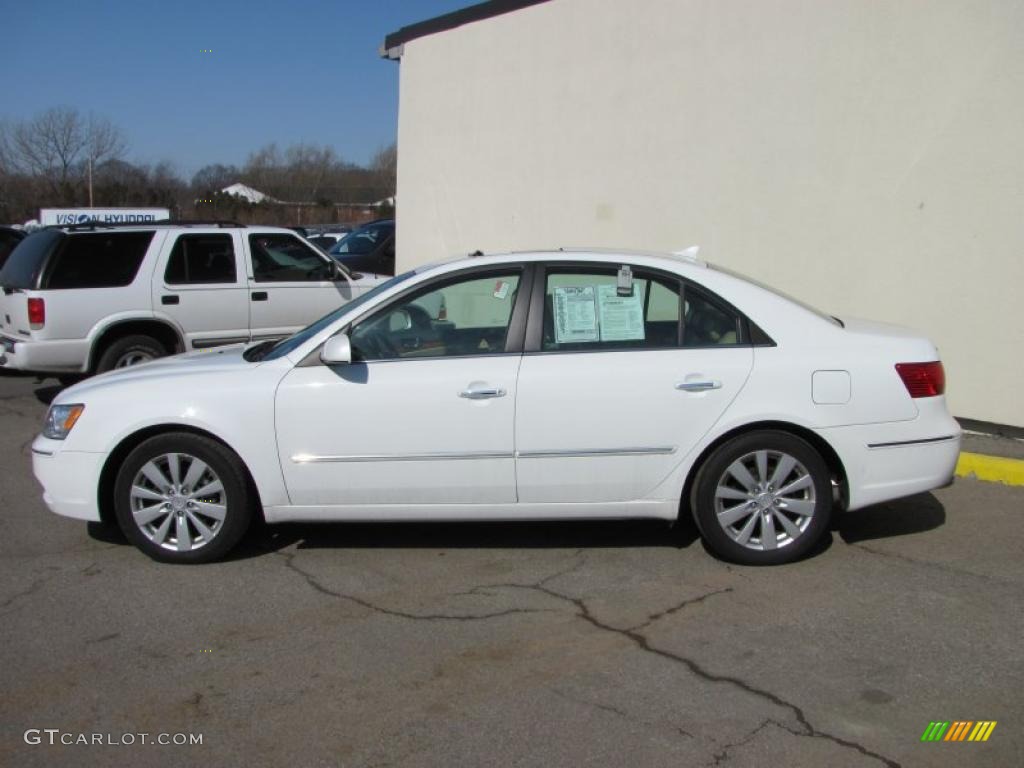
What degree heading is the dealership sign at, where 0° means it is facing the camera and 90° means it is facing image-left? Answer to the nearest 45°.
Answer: approximately 0°

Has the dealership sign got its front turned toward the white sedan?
yes

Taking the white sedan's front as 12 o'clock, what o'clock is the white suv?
The white suv is roughly at 2 o'clock from the white sedan.

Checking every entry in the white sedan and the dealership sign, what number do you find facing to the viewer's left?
1

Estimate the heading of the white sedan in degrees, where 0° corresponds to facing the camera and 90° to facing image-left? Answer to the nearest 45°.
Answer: approximately 90°

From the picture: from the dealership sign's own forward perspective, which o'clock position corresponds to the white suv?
The white suv is roughly at 12 o'clock from the dealership sign.

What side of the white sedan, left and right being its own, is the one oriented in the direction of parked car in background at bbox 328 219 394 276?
right

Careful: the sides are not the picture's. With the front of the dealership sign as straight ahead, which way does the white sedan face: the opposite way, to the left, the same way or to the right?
to the right
